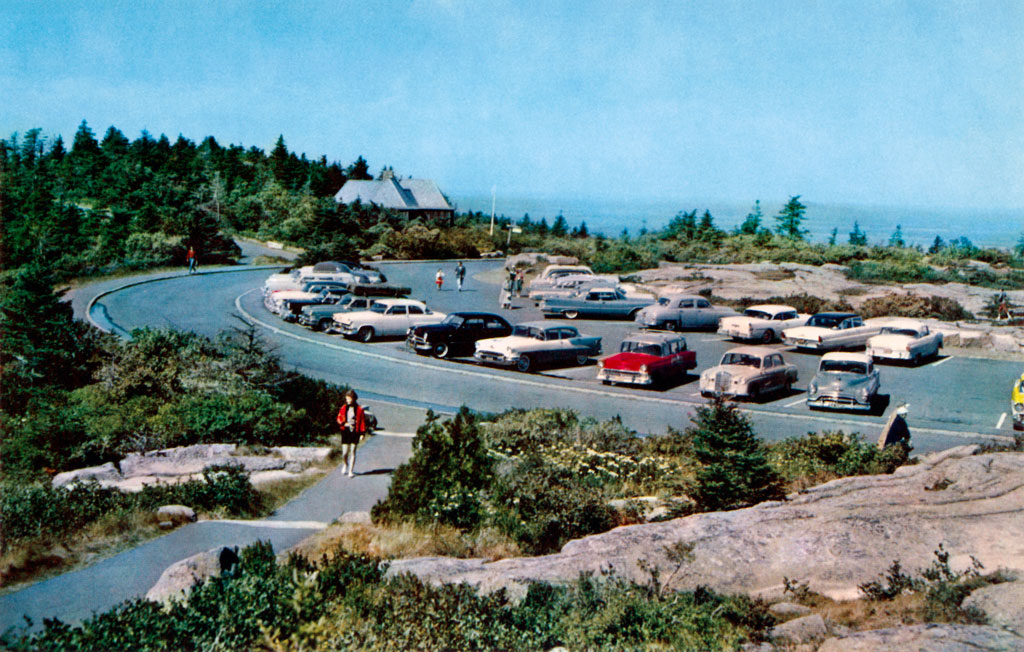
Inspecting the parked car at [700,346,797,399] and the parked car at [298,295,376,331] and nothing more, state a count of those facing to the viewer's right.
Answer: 0

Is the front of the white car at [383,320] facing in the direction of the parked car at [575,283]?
no

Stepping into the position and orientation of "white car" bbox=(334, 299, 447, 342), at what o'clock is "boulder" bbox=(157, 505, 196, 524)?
The boulder is roughly at 11 o'clock from the white car.

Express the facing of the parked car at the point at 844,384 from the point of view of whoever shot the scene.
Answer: facing the viewer

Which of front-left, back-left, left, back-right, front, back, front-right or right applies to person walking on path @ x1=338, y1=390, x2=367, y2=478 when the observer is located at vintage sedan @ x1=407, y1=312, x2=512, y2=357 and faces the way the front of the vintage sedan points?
front-left

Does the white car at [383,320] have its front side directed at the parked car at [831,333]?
no

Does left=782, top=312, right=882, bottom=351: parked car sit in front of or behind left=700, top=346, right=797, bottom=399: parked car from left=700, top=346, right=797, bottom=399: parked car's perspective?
behind

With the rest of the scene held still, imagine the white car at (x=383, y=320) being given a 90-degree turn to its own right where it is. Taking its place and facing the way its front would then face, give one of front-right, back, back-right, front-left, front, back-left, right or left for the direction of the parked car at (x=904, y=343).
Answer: back-right

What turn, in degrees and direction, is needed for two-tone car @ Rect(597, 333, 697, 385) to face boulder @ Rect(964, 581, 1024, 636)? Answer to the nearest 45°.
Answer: approximately 45° to its left

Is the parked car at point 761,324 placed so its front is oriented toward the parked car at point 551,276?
no

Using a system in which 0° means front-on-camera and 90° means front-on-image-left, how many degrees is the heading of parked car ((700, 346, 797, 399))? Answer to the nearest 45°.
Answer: approximately 45°

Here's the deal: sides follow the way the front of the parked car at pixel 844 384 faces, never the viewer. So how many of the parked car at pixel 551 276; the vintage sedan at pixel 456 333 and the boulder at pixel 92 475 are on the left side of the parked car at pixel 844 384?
0
